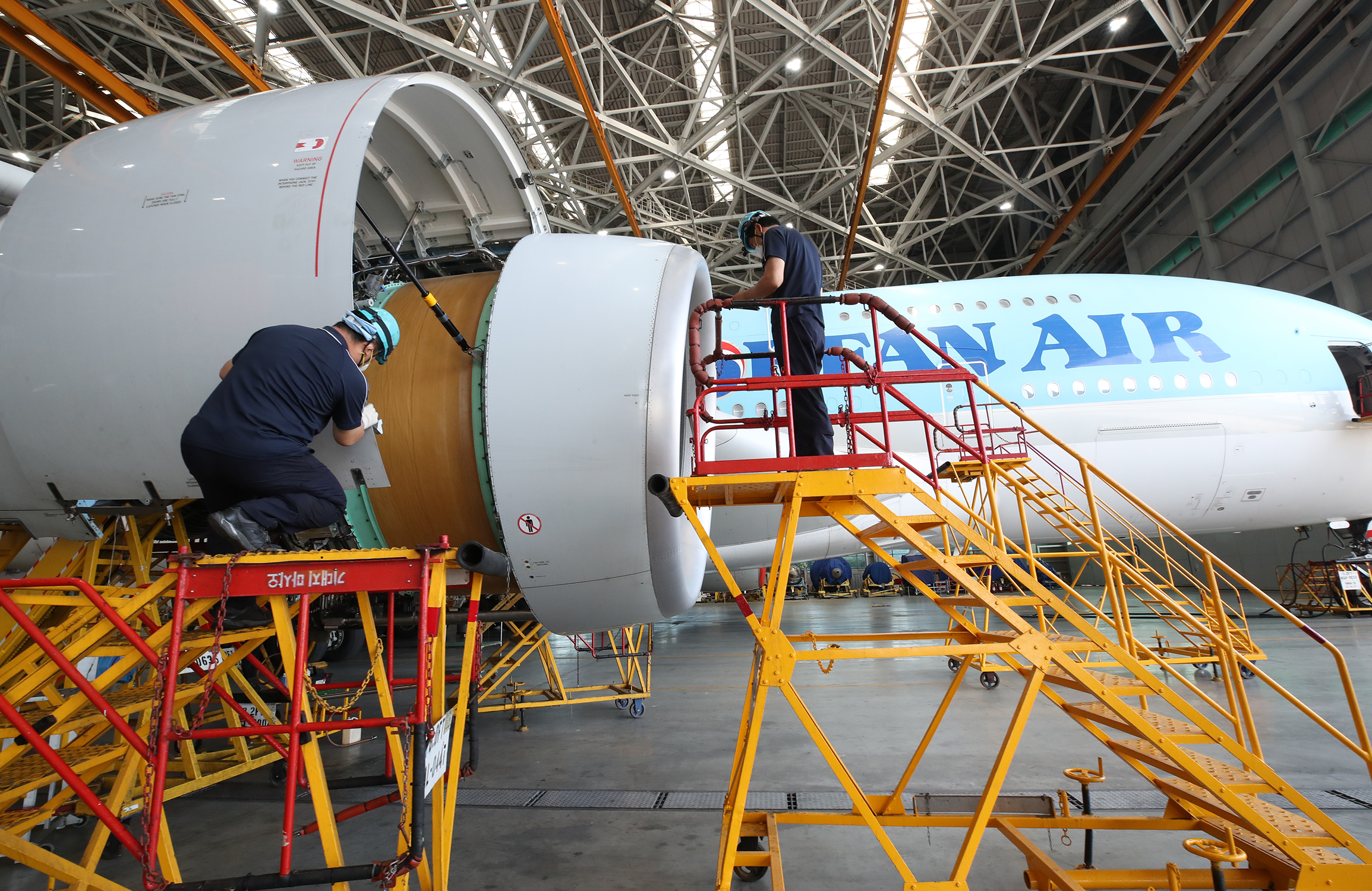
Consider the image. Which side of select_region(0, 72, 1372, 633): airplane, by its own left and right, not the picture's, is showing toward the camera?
right

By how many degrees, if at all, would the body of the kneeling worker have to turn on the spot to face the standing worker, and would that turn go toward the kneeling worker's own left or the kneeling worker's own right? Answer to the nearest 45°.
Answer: approximately 45° to the kneeling worker's own right

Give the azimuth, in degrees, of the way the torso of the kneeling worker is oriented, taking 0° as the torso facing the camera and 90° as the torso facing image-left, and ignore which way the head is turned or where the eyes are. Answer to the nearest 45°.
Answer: approximately 225°
